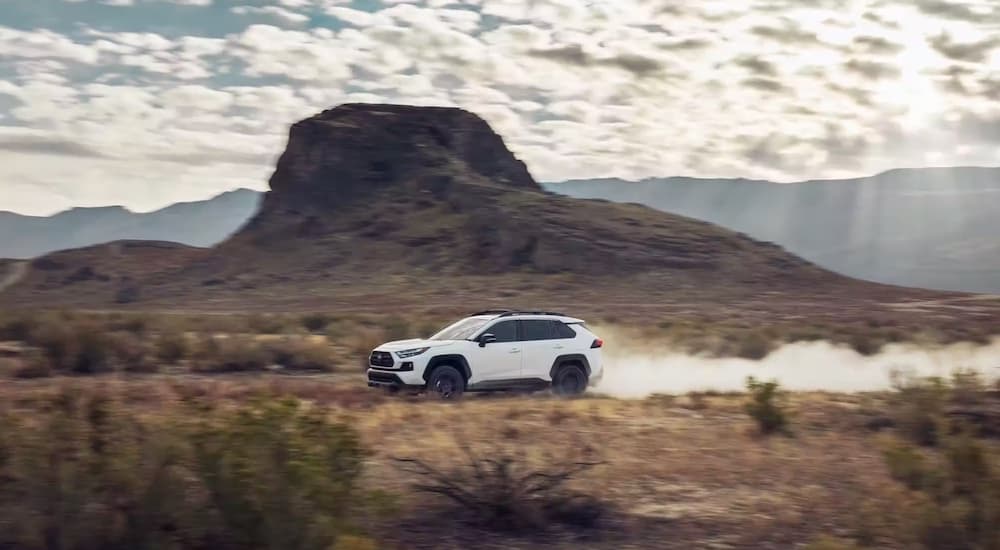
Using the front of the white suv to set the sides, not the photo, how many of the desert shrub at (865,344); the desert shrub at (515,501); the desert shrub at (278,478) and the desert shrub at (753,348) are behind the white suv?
2

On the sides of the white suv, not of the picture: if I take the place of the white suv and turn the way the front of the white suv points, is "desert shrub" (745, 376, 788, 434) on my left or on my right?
on my left

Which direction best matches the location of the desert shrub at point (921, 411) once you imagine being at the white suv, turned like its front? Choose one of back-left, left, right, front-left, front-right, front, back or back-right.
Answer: left

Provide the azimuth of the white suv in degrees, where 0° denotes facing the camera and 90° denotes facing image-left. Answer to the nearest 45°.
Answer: approximately 45°

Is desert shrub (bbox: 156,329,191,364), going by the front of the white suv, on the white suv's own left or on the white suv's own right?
on the white suv's own right

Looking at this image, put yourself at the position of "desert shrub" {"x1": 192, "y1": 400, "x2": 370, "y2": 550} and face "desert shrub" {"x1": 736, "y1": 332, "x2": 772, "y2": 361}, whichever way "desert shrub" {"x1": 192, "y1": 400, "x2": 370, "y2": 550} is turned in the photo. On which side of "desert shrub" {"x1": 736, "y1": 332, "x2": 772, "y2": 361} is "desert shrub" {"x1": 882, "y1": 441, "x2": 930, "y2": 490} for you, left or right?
right

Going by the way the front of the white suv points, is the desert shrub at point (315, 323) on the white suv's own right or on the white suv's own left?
on the white suv's own right

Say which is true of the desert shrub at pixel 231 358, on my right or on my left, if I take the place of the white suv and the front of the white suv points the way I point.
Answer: on my right

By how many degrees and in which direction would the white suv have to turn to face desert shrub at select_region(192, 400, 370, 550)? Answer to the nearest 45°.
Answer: approximately 45° to its left

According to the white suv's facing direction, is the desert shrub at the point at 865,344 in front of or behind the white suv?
behind
